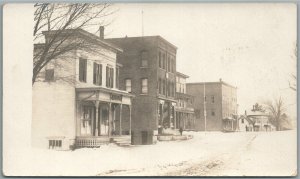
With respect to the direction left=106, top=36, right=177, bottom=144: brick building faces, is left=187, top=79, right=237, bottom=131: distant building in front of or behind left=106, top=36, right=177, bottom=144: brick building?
in front

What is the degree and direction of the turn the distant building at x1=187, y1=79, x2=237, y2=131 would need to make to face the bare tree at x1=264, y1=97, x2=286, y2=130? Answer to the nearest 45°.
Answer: approximately 45° to its left

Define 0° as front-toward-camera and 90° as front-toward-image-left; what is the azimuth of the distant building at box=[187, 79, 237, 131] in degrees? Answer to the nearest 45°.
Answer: approximately 315°

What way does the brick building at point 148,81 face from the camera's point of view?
to the viewer's right

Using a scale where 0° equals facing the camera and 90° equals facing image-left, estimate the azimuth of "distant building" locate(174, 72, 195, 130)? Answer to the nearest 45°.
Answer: approximately 315°
